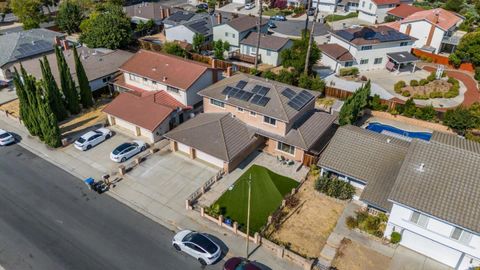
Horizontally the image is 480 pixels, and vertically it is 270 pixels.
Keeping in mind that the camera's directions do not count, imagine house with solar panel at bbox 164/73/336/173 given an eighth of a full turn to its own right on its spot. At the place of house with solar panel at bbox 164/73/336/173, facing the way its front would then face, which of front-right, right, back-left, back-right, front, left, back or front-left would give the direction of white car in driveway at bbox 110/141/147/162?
front

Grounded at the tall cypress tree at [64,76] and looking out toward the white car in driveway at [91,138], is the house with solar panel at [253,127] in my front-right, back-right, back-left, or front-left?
front-left

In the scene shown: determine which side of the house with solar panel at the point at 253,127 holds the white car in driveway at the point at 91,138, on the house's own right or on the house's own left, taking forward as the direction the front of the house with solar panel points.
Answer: on the house's own right

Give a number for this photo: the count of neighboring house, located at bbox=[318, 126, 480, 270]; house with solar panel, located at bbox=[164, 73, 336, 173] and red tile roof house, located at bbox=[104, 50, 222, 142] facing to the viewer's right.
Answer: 0

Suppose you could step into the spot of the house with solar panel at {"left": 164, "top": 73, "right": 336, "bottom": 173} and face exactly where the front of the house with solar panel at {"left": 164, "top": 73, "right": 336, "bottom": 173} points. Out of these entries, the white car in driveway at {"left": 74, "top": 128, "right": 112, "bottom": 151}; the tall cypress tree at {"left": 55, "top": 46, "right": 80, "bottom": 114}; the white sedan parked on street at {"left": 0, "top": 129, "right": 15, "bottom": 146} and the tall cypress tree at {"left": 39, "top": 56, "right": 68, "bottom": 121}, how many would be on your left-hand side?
0

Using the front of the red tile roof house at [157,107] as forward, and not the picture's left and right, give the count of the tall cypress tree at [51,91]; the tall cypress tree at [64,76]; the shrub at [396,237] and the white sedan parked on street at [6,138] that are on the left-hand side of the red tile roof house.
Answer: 1

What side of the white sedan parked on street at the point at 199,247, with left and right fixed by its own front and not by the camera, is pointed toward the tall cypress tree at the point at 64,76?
front

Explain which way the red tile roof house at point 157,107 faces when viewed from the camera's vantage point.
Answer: facing the viewer and to the left of the viewer

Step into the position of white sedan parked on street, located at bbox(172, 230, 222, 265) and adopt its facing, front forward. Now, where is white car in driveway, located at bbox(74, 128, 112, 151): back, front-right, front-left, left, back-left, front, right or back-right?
front

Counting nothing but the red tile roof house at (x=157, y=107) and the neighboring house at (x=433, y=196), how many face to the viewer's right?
0

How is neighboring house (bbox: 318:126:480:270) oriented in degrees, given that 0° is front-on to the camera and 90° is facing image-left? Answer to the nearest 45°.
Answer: approximately 45°

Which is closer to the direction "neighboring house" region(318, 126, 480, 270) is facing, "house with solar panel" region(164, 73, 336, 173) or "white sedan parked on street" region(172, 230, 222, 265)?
the white sedan parked on street

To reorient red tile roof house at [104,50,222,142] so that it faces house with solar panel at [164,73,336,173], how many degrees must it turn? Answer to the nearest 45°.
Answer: approximately 90° to its left

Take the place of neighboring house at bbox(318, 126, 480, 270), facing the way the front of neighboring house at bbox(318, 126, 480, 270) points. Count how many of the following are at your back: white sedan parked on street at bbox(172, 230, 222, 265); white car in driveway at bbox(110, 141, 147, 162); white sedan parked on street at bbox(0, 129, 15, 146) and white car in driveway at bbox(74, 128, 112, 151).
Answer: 0

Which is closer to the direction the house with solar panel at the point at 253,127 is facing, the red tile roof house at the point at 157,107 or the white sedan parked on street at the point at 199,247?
the white sedan parked on street

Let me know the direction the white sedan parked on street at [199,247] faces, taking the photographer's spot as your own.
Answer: facing away from the viewer and to the left of the viewer

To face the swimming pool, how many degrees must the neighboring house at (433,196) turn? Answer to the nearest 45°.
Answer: approximately 135° to its right

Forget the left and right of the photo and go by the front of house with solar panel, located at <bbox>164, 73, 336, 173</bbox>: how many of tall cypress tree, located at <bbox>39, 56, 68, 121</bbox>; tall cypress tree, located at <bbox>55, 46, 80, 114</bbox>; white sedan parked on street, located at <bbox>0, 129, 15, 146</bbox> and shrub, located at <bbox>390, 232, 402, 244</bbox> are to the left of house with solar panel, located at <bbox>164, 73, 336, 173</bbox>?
1

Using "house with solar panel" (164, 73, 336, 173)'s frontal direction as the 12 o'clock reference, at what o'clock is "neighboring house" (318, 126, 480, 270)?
The neighboring house is roughly at 9 o'clock from the house with solar panel.
